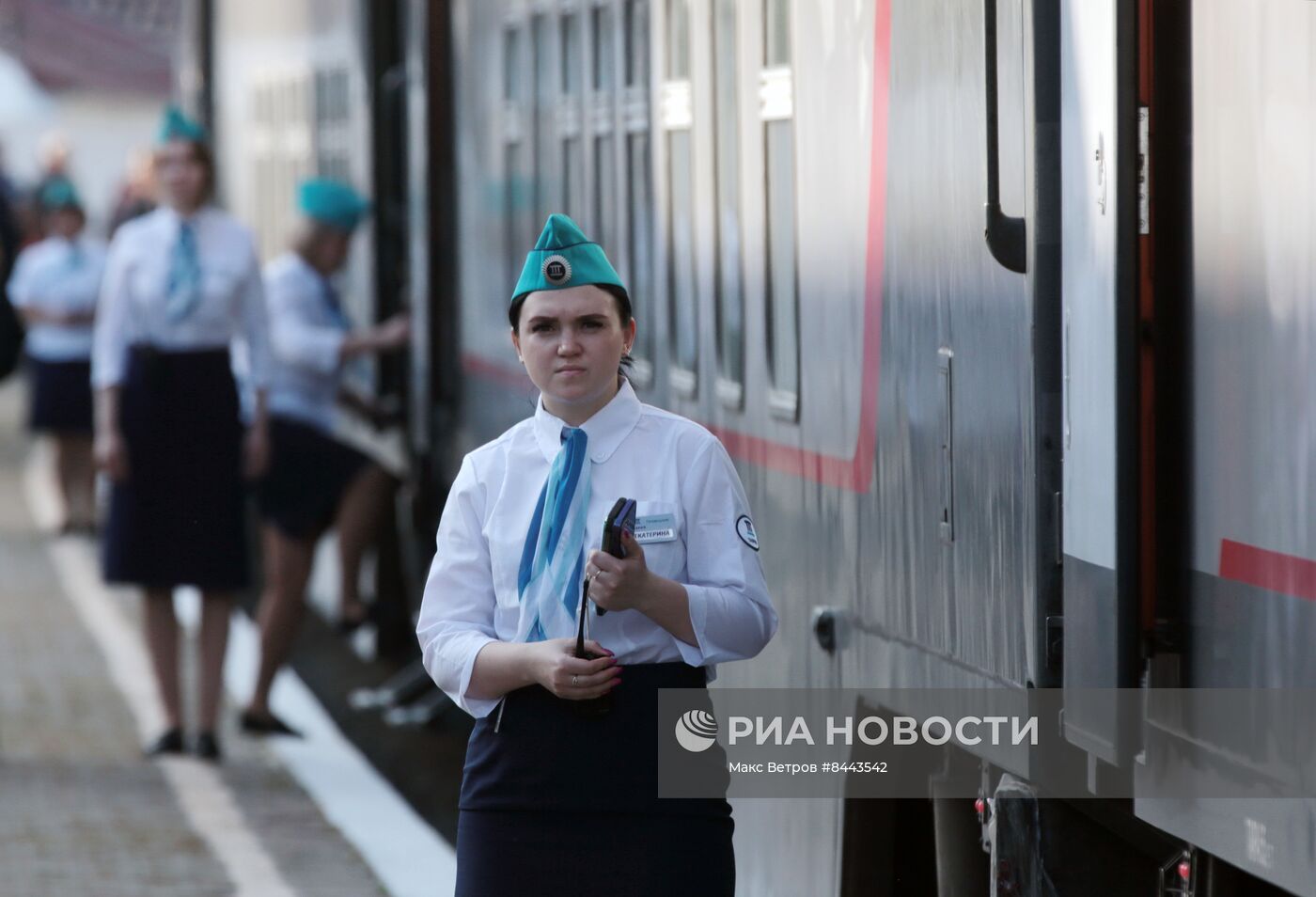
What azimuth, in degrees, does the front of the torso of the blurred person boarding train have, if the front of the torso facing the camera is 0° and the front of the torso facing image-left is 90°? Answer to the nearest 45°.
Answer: approximately 270°

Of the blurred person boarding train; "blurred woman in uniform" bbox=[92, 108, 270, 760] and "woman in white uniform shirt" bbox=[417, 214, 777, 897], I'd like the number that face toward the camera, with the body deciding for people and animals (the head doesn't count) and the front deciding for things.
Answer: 2

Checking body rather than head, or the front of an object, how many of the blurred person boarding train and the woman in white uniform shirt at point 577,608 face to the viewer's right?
1

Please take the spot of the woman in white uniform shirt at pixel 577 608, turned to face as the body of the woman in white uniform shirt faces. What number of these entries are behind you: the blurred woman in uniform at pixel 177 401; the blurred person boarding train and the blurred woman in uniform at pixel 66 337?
3

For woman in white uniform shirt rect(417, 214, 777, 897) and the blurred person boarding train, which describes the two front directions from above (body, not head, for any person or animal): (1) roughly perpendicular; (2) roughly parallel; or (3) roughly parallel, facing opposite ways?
roughly perpendicular

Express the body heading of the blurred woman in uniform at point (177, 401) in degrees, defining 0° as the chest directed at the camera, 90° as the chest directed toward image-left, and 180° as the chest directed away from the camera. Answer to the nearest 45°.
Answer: approximately 0°

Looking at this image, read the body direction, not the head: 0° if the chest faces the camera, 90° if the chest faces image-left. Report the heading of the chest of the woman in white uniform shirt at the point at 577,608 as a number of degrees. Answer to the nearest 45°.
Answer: approximately 0°

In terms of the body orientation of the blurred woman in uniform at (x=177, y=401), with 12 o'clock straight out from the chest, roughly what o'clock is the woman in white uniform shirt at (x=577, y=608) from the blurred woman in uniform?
The woman in white uniform shirt is roughly at 12 o'clock from the blurred woman in uniform.

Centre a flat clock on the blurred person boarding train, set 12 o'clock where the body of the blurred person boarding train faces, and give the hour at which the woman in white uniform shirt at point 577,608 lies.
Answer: The woman in white uniform shirt is roughly at 3 o'clock from the blurred person boarding train.

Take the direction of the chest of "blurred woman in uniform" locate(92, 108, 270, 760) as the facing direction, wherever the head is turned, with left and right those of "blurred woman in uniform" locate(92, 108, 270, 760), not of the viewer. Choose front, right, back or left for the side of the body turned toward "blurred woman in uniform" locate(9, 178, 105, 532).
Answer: back
